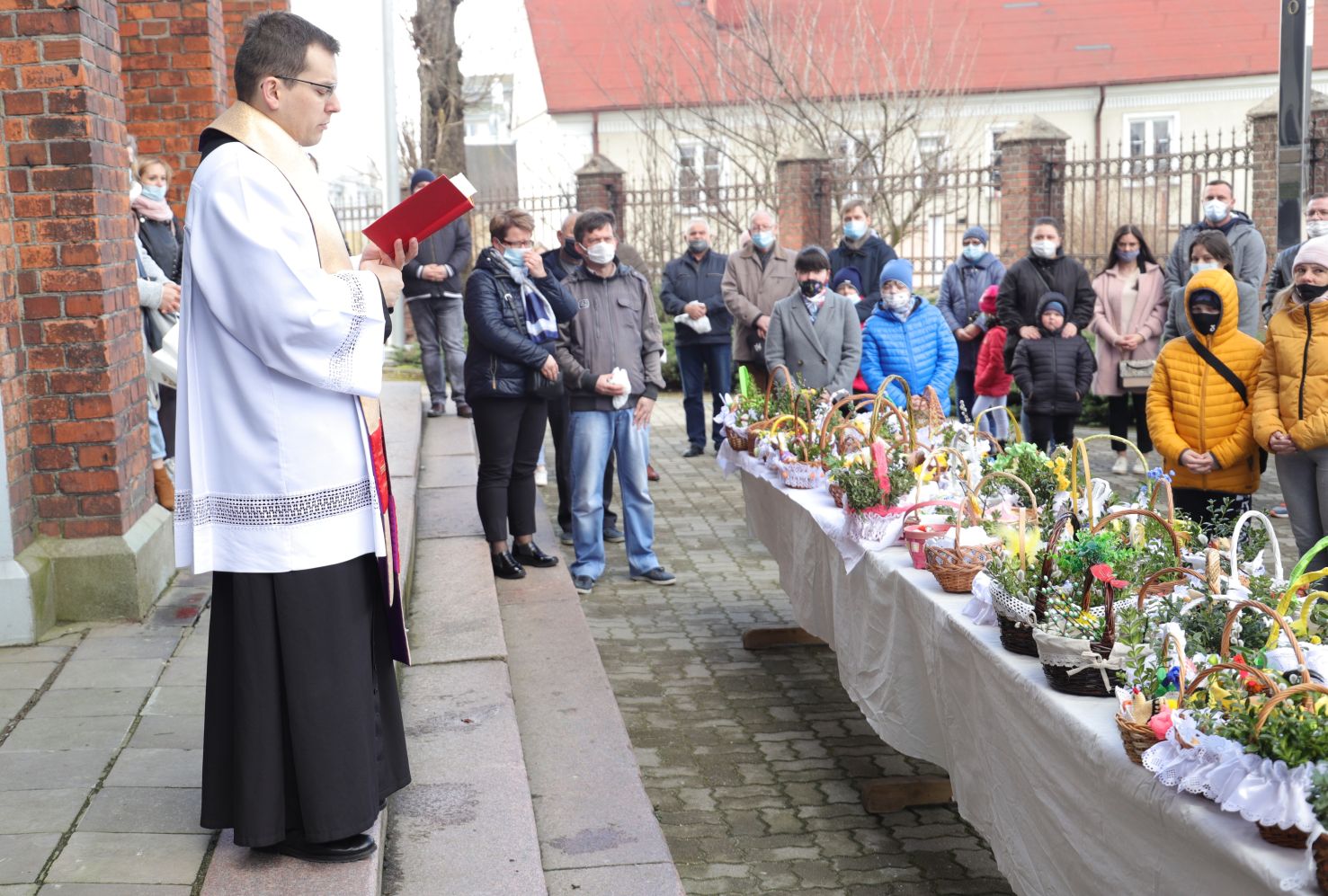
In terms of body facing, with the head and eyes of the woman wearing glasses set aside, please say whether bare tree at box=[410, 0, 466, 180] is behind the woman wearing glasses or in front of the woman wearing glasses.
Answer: behind

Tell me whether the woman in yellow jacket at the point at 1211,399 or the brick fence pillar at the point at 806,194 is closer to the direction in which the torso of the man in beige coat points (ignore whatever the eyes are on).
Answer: the woman in yellow jacket

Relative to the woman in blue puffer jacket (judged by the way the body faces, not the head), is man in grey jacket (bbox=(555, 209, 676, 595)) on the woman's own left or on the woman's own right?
on the woman's own right

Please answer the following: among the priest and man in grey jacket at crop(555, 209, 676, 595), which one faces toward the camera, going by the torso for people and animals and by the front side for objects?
the man in grey jacket

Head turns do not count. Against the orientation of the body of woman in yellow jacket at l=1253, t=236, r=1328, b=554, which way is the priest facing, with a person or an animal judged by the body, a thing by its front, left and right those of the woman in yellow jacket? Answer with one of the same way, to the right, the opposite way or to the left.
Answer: the opposite way

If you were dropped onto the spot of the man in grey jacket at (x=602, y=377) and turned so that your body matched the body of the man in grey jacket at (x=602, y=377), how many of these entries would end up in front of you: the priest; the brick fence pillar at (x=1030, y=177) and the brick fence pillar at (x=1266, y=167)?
1

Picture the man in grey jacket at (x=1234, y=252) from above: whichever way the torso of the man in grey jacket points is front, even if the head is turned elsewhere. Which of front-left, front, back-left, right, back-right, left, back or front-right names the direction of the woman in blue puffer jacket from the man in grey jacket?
front-right

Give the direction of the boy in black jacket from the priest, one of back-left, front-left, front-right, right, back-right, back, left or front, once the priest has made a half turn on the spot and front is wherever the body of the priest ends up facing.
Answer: back-right

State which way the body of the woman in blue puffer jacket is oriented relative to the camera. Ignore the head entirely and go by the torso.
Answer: toward the camera

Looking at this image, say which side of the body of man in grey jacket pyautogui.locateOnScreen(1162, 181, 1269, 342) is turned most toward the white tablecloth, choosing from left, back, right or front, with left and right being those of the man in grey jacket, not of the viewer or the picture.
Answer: front

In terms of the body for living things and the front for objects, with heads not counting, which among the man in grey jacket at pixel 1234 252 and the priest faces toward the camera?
the man in grey jacket

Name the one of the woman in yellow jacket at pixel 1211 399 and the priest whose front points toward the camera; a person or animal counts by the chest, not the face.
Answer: the woman in yellow jacket

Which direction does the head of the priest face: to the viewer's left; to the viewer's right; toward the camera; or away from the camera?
to the viewer's right

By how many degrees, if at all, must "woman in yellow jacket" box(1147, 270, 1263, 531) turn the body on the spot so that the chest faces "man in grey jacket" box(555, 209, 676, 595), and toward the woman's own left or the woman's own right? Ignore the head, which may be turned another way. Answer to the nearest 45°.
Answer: approximately 90° to the woman's own right

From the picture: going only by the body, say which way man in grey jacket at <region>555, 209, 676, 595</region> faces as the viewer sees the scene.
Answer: toward the camera

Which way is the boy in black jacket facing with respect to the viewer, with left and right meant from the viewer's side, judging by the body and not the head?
facing the viewer
